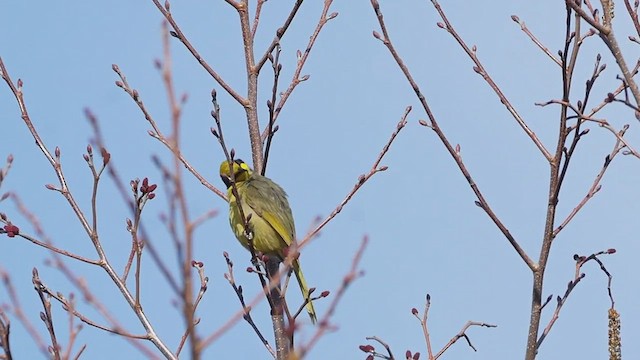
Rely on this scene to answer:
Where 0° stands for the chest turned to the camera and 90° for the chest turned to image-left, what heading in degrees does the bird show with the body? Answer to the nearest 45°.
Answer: approximately 45°
